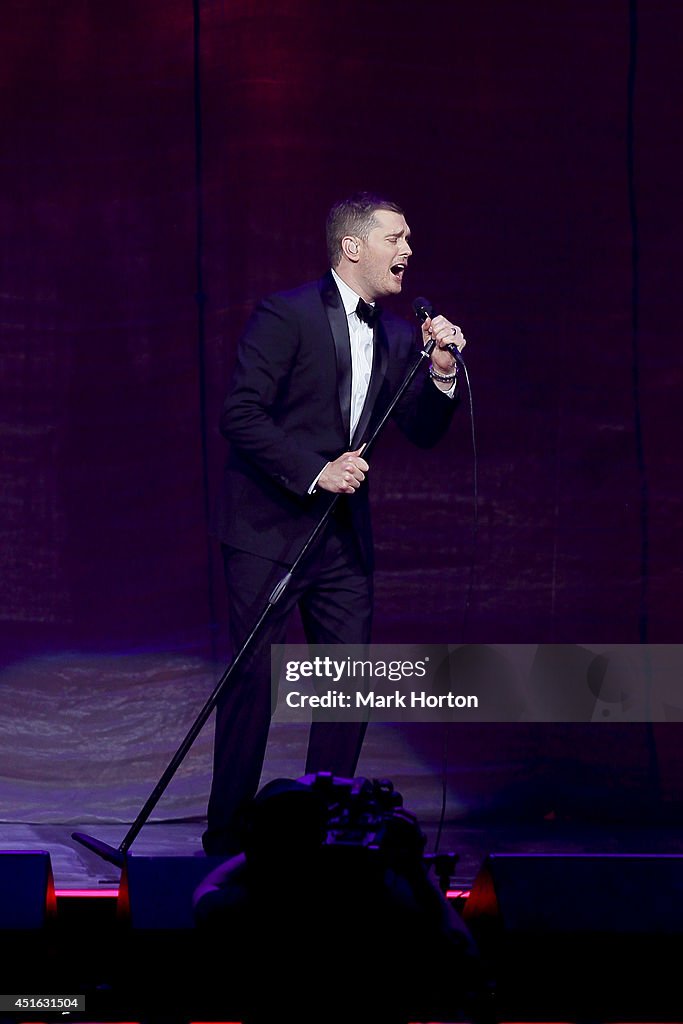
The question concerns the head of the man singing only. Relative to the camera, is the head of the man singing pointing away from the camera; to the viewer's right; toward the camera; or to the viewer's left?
to the viewer's right
